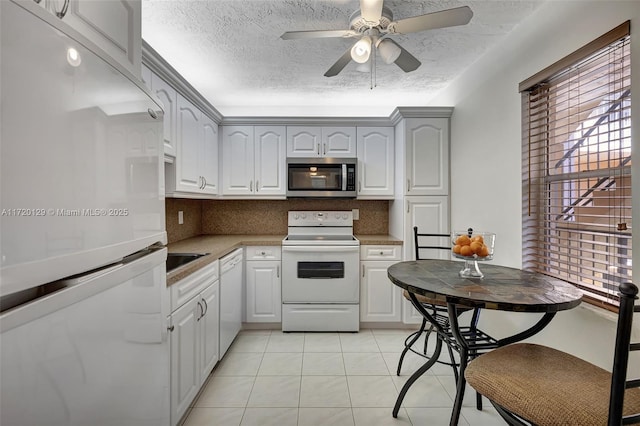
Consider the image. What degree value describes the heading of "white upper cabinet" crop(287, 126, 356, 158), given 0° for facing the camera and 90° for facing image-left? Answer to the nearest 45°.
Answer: approximately 0°

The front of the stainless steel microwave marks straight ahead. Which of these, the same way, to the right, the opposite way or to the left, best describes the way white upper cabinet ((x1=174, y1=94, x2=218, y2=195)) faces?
to the left

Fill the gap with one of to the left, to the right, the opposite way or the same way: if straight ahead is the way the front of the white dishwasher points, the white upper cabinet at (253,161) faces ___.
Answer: to the right

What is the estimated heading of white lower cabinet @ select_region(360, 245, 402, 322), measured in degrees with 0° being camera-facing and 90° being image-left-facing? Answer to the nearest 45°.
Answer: approximately 0°

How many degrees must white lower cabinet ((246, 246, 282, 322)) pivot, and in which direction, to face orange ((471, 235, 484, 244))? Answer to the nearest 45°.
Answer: approximately 45° to its left

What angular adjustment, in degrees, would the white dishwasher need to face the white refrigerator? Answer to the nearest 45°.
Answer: approximately 90° to its right

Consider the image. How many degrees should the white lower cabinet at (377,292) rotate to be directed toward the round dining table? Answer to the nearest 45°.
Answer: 0° — it already faces it

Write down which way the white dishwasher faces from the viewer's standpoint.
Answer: facing to the right of the viewer
